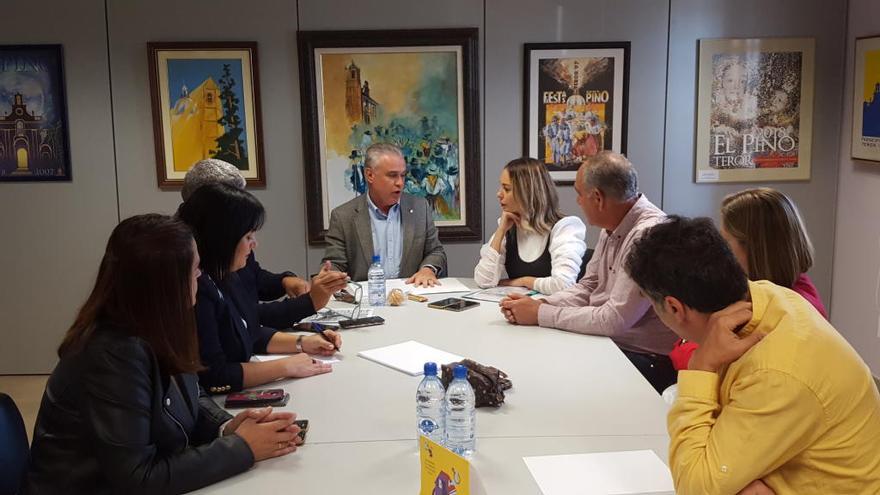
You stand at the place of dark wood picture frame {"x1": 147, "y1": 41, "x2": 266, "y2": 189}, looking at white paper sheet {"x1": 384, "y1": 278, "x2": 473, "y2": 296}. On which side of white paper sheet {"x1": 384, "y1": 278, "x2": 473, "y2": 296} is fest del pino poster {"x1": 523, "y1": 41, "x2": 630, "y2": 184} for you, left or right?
left

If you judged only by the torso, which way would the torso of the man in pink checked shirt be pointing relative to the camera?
to the viewer's left

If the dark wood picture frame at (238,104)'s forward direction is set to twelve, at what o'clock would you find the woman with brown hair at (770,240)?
The woman with brown hair is roughly at 11 o'clock from the dark wood picture frame.

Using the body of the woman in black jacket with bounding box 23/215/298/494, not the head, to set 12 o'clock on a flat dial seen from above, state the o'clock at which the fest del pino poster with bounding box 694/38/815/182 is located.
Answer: The fest del pino poster is roughly at 11 o'clock from the woman in black jacket.

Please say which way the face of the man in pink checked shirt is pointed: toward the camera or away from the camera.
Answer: away from the camera

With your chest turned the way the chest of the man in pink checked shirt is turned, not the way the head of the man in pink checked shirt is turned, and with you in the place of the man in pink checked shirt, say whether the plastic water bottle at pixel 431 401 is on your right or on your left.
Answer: on your left

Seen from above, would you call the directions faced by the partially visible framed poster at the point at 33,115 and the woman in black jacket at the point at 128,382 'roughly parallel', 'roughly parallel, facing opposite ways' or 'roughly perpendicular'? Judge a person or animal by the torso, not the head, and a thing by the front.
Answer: roughly perpendicular

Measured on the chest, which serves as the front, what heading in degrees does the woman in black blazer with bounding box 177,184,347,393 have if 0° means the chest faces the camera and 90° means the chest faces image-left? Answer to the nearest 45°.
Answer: approximately 270°

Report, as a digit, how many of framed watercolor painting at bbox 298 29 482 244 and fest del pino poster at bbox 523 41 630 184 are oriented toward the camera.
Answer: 2

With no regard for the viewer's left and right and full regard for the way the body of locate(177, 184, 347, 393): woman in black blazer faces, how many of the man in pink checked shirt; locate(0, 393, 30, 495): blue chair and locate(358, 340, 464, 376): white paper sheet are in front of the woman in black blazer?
2

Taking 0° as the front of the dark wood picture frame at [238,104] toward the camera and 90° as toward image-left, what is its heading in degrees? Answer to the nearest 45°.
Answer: approximately 0°
